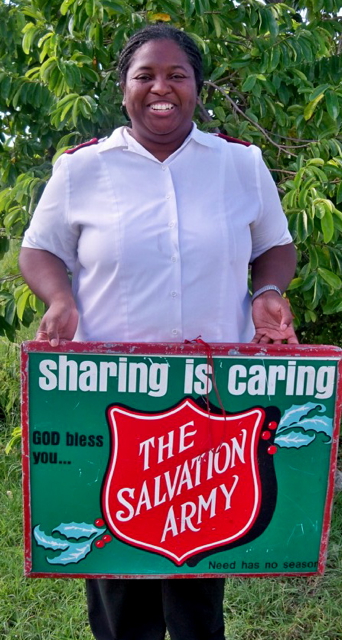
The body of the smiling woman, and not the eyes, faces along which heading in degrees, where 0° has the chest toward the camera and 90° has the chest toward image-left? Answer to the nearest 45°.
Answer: approximately 0°

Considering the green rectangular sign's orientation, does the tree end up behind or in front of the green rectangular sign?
behind

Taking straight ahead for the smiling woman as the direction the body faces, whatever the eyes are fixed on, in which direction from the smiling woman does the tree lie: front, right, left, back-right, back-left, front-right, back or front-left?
back
